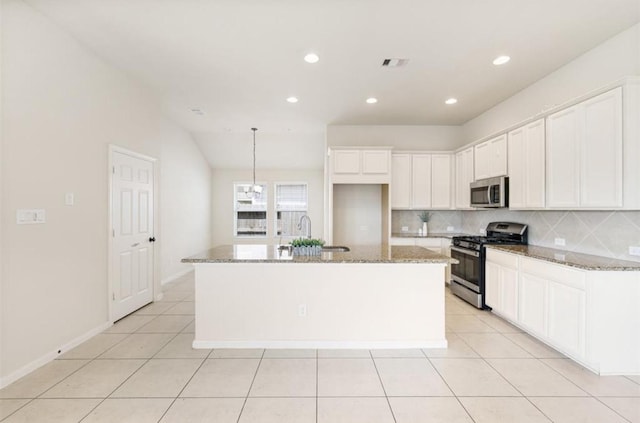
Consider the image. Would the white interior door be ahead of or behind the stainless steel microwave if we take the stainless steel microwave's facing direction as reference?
ahead

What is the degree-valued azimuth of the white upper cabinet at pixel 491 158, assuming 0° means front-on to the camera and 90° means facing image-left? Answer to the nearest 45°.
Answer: approximately 45°

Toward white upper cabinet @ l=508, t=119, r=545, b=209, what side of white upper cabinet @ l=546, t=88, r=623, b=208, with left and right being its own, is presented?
right

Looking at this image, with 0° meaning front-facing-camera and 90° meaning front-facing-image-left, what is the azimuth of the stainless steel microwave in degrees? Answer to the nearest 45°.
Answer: approximately 45°

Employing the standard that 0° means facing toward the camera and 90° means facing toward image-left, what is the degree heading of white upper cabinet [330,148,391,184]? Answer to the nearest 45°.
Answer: approximately 0°

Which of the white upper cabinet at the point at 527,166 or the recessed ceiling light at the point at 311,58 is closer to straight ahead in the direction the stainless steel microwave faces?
the recessed ceiling light

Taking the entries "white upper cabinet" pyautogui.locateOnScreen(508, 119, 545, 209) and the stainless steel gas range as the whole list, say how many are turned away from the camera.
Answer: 0

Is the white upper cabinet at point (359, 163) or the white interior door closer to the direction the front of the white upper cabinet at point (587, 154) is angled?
the white interior door
